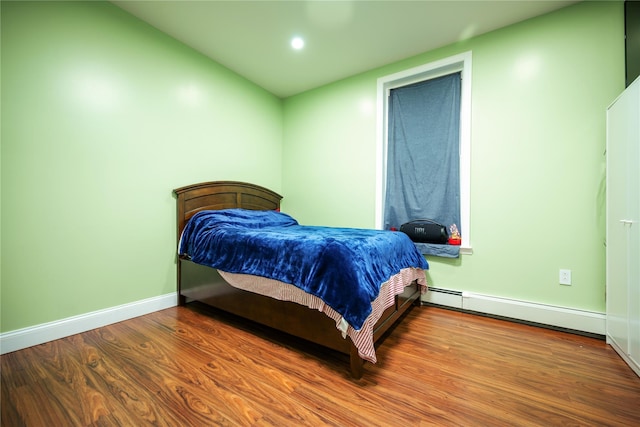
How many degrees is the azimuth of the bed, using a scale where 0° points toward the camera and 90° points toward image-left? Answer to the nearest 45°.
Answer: approximately 315°

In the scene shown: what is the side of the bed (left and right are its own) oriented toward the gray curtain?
left

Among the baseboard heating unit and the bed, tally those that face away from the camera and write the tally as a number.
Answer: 0

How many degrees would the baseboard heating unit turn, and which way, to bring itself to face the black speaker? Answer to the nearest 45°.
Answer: approximately 45° to its right

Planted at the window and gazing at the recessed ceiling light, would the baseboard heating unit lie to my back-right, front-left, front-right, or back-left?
back-left
